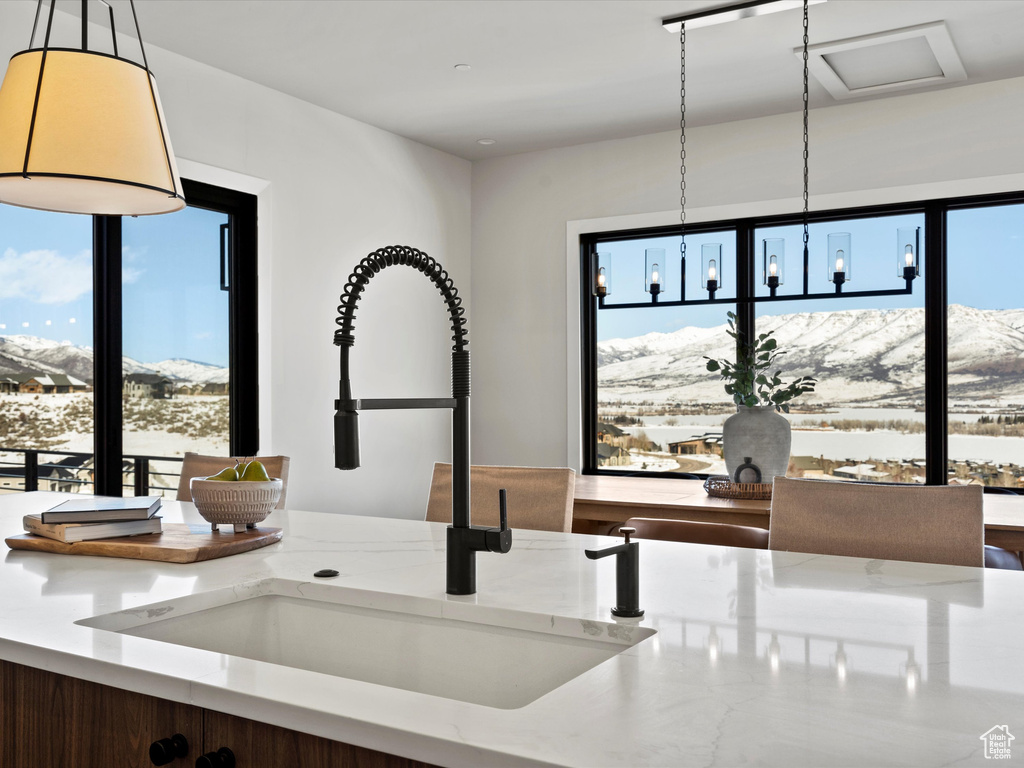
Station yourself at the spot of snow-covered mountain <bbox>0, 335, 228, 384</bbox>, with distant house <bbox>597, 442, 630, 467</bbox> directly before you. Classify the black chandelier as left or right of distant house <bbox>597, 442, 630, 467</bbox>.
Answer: right

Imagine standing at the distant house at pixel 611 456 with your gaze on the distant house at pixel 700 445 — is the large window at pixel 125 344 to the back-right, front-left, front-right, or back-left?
back-right

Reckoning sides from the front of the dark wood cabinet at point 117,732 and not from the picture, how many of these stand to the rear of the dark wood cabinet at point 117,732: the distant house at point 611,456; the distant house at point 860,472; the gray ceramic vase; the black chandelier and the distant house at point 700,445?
5

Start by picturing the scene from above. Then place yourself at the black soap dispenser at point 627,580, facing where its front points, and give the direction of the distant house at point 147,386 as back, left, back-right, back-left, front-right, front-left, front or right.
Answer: right

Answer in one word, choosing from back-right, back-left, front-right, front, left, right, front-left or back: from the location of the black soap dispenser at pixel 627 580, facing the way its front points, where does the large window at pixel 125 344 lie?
right

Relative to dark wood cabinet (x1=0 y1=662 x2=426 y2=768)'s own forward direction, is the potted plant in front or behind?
behind

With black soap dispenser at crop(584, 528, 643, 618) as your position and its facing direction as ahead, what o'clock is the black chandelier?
The black chandelier is roughly at 5 o'clock from the black soap dispenser.

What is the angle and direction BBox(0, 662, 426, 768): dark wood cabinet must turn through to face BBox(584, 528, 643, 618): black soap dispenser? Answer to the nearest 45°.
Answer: approximately 135° to its left

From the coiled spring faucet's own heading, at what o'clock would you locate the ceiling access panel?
The ceiling access panel is roughly at 6 o'clock from the coiled spring faucet.

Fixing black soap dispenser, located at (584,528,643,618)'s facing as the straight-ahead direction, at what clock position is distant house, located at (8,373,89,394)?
The distant house is roughly at 3 o'clock from the black soap dispenser.

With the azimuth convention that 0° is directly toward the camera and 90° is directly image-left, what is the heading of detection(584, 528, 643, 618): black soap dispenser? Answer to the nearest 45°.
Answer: approximately 45°

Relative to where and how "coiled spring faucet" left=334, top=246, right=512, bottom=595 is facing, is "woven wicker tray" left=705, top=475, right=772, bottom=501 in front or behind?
behind

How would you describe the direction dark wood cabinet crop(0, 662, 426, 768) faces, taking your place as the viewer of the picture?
facing the viewer and to the left of the viewer

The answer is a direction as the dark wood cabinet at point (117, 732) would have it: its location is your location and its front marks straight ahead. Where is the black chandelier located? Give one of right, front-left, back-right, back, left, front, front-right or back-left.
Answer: back
